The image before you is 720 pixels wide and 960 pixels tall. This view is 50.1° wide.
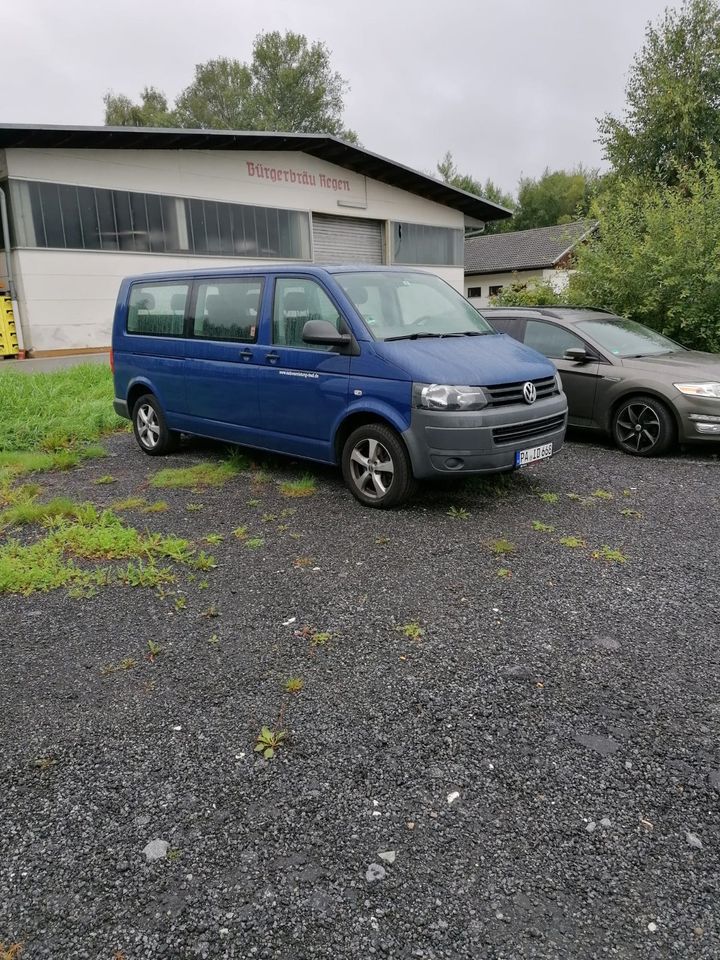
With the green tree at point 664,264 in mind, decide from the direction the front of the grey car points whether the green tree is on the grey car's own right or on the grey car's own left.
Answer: on the grey car's own left

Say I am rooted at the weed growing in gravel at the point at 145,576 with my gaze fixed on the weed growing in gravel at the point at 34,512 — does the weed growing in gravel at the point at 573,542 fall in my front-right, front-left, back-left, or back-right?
back-right

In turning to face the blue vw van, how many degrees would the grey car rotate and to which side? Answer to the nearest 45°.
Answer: approximately 90° to its right

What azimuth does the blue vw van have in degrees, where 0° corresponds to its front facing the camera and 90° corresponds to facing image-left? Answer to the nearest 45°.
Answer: approximately 315°

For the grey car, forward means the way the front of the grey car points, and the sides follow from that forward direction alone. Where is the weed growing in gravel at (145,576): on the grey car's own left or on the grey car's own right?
on the grey car's own right

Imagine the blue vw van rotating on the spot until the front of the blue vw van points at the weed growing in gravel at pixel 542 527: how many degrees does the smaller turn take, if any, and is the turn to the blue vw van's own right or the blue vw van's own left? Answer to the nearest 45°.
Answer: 0° — it already faces it

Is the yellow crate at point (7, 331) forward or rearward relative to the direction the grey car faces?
rearward

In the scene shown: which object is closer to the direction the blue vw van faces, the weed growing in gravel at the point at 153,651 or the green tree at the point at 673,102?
the weed growing in gravel

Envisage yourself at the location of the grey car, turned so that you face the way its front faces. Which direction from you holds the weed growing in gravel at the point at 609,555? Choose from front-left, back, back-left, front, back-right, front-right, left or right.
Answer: front-right

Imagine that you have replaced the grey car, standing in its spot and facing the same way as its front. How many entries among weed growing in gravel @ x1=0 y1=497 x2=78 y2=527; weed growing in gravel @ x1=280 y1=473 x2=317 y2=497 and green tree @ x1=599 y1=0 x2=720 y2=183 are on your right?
2

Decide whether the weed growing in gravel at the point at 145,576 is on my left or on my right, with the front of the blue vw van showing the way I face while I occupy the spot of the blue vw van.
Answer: on my right

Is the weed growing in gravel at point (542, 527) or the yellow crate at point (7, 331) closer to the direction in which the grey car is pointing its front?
the weed growing in gravel

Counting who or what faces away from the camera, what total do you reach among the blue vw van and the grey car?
0

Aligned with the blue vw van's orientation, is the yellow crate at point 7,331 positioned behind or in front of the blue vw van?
behind

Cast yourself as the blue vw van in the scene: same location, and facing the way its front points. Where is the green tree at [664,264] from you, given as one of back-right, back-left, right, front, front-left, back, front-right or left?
left
